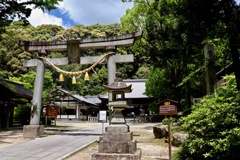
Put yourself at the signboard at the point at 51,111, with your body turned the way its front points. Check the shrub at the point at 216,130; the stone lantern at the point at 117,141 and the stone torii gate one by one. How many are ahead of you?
3

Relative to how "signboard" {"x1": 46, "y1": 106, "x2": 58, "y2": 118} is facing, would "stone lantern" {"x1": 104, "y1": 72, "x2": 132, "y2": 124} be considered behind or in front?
in front

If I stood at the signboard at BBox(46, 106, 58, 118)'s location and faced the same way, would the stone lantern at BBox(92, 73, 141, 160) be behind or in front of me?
in front

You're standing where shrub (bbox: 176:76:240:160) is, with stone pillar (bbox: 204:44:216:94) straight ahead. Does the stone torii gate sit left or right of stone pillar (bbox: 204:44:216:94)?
left

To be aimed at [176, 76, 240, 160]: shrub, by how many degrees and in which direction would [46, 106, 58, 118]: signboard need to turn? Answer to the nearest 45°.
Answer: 0° — it already faces it

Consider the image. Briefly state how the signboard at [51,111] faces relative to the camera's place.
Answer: facing the viewer
